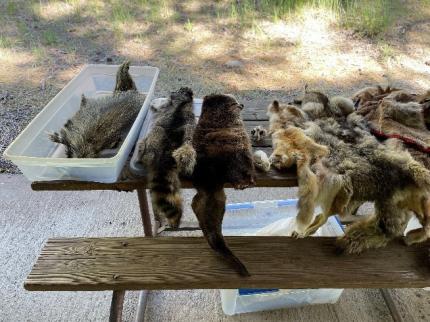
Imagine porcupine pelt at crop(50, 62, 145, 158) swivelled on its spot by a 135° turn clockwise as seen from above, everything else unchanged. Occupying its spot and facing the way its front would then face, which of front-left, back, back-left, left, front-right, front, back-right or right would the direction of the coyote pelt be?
back-right

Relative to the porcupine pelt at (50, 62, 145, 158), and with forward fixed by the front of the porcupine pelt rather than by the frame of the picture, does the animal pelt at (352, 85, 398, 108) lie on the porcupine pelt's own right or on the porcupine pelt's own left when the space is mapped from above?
on the porcupine pelt's own left

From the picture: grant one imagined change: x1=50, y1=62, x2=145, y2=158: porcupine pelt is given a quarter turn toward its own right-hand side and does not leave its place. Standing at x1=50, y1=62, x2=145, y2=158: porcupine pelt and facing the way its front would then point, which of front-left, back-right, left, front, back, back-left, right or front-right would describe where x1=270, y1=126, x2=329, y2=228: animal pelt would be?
back

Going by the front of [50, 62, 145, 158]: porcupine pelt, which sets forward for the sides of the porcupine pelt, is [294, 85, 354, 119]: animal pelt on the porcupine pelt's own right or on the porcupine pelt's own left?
on the porcupine pelt's own left

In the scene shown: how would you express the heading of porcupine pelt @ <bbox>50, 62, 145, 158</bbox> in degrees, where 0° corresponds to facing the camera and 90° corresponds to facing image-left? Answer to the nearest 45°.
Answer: approximately 45°
